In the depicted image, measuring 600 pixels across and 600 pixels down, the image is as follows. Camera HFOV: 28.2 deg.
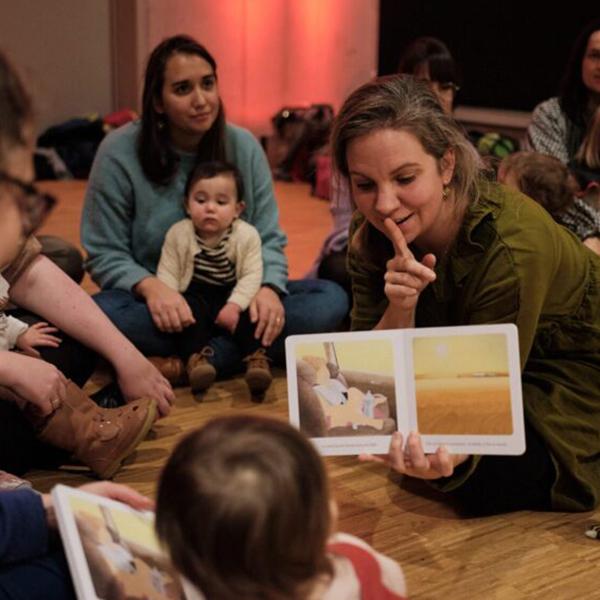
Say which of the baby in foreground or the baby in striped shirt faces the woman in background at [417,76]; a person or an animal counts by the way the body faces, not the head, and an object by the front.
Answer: the baby in foreground

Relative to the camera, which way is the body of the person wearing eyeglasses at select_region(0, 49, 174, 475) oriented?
to the viewer's right

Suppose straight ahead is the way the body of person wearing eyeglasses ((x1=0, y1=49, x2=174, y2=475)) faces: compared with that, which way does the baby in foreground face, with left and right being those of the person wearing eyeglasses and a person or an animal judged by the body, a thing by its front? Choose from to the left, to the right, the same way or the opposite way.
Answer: to the left

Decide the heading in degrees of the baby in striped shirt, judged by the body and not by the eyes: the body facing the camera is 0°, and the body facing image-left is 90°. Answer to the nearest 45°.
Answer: approximately 0°

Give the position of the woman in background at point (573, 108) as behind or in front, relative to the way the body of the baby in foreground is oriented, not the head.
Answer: in front

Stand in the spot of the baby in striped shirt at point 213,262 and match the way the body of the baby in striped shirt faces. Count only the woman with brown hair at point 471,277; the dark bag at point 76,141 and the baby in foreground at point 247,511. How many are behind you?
1

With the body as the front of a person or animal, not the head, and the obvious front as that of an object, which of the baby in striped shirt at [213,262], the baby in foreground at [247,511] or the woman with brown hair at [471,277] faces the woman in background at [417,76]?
the baby in foreground

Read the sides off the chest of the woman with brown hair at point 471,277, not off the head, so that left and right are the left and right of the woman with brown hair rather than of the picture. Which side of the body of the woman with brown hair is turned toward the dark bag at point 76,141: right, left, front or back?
right

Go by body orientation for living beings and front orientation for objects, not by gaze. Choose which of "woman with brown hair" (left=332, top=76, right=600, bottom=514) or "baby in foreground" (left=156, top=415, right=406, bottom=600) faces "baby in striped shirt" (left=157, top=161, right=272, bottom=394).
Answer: the baby in foreground

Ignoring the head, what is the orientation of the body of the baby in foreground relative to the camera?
away from the camera

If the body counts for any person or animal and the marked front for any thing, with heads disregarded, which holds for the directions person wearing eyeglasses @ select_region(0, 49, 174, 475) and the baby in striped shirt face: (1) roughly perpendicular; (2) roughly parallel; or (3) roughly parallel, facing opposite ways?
roughly perpendicular

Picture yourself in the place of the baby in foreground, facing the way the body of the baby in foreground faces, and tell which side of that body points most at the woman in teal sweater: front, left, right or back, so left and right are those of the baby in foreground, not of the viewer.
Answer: front
